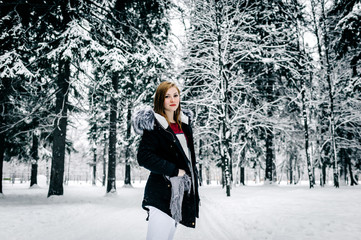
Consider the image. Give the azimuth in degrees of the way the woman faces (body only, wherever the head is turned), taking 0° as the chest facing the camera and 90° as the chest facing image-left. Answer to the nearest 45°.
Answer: approximately 315°
